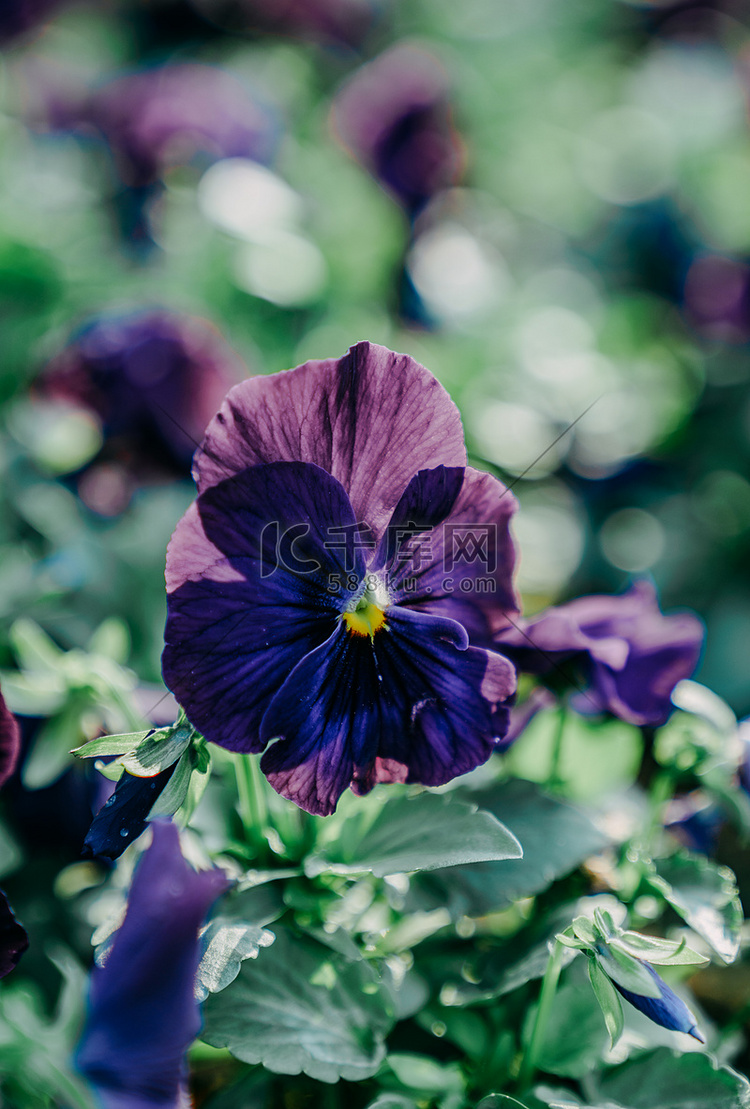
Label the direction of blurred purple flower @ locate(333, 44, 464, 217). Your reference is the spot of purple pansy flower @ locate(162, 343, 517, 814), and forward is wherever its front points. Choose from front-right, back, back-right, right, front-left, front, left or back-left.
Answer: back

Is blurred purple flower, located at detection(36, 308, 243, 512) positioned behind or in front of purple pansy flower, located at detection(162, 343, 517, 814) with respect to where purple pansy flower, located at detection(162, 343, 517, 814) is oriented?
behind

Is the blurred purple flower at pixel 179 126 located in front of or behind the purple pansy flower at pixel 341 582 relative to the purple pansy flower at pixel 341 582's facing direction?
behind

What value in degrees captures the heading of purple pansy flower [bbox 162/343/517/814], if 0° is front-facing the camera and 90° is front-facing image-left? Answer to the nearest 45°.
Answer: approximately 0°
